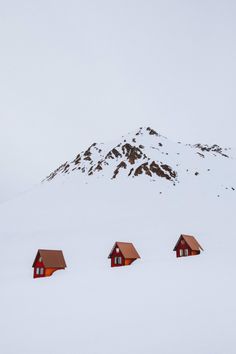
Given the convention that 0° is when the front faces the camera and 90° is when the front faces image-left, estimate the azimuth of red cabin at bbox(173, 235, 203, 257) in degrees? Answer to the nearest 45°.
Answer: approximately 45°

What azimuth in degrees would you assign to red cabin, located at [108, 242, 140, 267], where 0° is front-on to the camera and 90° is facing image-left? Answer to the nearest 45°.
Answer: approximately 45°

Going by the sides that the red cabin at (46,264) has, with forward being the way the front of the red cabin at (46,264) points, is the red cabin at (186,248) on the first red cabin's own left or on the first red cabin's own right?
on the first red cabin's own left

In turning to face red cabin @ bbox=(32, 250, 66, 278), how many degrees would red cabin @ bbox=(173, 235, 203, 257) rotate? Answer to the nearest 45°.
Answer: approximately 45° to its right

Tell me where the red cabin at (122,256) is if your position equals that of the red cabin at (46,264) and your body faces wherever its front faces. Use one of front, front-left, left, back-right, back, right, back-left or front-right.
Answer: back-left

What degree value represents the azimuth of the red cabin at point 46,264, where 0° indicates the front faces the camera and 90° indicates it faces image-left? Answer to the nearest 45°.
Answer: approximately 45°

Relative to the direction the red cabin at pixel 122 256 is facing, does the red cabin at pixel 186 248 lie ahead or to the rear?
to the rear
